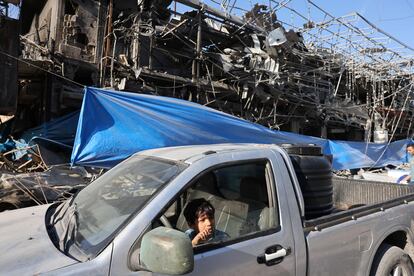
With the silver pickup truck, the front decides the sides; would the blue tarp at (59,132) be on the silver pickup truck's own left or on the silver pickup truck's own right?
on the silver pickup truck's own right

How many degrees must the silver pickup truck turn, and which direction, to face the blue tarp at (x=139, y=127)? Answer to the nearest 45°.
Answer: approximately 135° to its right

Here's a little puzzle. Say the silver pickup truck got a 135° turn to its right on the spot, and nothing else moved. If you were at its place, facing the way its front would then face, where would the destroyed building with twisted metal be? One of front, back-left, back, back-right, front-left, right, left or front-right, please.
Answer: front

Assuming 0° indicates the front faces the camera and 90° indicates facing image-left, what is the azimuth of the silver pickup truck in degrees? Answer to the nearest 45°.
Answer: approximately 45°
